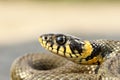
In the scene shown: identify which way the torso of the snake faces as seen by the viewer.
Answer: to the viewer's left
